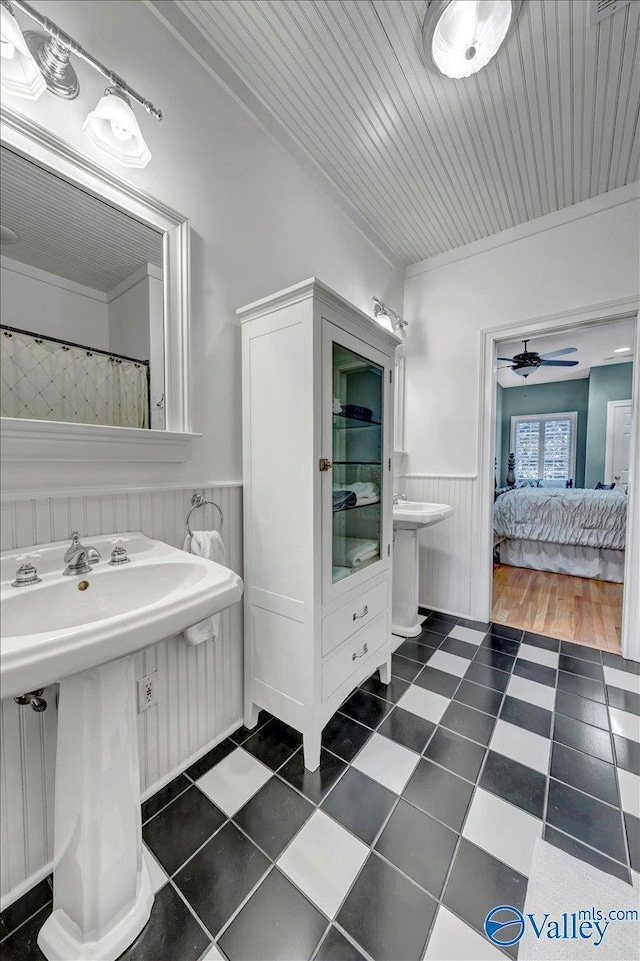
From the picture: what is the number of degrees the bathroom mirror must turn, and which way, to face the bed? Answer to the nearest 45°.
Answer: approximately 45° to its left

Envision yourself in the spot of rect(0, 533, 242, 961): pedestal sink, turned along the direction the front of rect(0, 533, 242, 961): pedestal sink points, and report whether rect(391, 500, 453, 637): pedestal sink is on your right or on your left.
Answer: on your left

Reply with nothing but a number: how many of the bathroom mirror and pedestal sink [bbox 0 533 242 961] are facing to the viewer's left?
0

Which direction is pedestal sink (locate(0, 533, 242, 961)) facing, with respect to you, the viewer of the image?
facing the viewer and to the right of the viewer

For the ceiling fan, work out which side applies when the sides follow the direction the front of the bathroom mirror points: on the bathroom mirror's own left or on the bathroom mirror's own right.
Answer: on the bathroom mirror's own left

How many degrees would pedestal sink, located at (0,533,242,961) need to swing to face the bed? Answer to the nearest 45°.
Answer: approximately 45° to its left

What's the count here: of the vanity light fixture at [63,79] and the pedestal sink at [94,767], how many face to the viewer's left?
0
